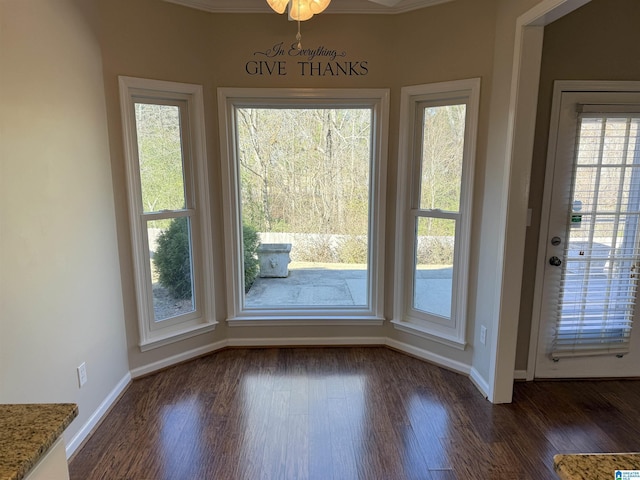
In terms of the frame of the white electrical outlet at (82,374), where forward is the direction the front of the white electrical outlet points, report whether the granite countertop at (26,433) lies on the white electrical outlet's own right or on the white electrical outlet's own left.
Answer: on the white electrical outlet's own right

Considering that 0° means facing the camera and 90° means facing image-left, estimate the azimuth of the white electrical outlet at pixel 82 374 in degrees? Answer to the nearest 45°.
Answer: approximately 315°

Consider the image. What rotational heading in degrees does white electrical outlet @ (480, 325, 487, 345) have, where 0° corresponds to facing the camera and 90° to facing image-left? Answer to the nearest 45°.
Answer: approximately 45°

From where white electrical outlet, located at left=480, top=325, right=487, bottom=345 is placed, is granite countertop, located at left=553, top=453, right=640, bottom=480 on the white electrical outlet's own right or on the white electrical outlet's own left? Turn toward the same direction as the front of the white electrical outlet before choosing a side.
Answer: on the white electrical outlet's own left

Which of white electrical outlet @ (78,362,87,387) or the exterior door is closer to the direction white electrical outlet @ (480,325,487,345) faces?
the white electrical outlet

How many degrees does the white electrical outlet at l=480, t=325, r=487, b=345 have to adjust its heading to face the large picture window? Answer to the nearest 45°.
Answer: approximately 45° to its right

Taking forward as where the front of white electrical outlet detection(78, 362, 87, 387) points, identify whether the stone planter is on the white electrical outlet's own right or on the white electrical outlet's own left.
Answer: on the white electrical outlet's own left

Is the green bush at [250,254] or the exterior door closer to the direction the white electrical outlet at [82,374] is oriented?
the exterior door
